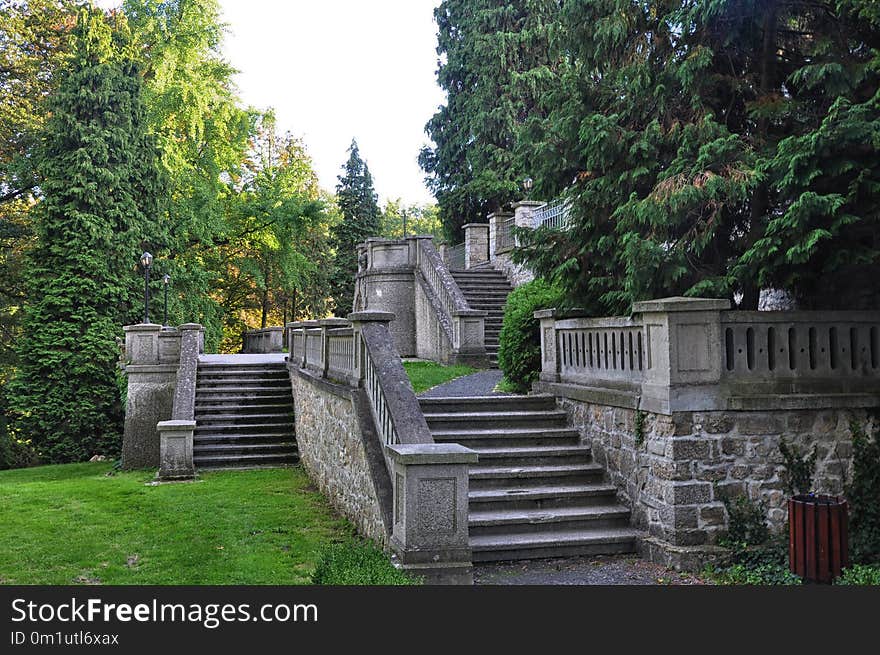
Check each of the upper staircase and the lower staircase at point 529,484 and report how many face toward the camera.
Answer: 2

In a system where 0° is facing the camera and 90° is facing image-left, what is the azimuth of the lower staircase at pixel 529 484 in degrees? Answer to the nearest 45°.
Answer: approximately 0°

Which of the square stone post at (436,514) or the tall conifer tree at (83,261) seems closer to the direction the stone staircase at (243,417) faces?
the square stone post

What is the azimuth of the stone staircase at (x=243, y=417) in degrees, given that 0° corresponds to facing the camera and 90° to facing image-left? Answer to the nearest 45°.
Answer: approximately 0°

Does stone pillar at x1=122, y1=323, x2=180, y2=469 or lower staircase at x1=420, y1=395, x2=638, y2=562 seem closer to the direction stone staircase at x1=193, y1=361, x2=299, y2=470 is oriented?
the lower staircase

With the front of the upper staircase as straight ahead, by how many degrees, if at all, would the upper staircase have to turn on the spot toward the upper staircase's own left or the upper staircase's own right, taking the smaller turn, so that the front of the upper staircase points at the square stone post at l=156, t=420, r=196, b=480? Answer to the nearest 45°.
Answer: approximately 45° to the upper staircase's own right

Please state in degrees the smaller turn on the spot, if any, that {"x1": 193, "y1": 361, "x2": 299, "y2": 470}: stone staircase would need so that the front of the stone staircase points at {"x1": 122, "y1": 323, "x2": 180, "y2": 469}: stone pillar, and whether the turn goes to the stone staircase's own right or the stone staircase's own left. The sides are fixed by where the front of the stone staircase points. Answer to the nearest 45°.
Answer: approximately 135° to the stone staircase's own right

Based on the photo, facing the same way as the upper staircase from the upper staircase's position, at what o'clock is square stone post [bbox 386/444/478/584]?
The square stone post is roughly at 12 o'clock from the upper staircase.

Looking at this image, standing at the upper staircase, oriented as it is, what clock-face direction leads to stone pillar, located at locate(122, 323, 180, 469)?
The stone pillar is roughly at 2 o'clock from the upper staircase.
